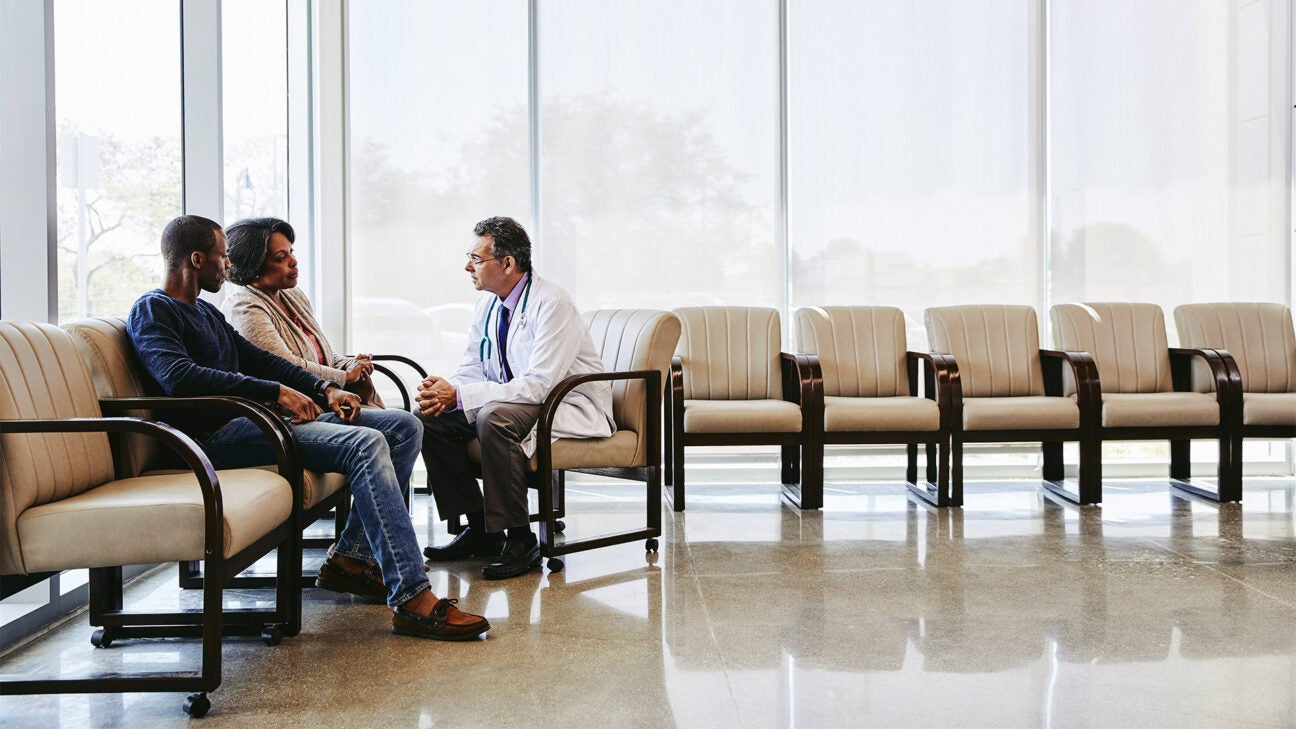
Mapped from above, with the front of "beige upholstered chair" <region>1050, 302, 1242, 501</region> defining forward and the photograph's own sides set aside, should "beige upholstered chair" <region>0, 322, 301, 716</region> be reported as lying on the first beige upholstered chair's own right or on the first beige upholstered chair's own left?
on the first beige upholstered chair's own right

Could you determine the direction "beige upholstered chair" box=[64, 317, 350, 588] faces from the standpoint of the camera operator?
facing the viewer and to the right of the viewer

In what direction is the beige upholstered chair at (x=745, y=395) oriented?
toward the camera

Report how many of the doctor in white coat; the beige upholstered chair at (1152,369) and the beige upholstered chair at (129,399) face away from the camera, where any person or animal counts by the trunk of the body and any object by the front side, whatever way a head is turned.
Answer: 0

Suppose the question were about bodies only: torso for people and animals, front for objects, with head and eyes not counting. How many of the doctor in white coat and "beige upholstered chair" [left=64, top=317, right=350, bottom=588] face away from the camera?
0

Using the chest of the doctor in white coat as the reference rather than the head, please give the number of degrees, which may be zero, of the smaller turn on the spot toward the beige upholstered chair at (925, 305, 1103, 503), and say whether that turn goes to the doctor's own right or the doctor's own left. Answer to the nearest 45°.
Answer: approximately 180°

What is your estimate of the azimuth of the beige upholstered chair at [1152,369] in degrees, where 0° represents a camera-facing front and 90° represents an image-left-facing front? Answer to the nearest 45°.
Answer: approximately 315°

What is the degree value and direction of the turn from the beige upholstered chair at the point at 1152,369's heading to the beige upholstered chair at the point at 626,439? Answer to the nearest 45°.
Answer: approximately 90° to its right

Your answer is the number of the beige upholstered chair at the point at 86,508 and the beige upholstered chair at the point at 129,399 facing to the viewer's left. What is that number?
0

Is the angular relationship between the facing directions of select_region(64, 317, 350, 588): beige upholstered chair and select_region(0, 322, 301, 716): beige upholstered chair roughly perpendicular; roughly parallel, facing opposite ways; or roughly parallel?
roughly parallel

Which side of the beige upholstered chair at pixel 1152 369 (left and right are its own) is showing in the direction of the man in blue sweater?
right

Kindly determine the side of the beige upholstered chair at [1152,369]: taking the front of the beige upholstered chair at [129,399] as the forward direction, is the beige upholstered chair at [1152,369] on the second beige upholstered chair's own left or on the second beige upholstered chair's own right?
on the second beige upholstered chair's own left

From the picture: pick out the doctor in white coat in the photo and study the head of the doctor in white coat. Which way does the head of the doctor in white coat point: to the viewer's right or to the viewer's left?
to the viewer's left

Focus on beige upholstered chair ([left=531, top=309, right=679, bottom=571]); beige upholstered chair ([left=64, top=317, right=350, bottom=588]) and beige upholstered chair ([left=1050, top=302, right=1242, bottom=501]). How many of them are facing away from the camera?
0
